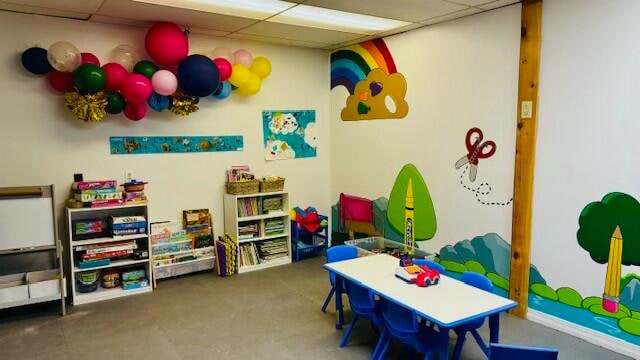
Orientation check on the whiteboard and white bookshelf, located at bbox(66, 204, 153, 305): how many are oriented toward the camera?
2

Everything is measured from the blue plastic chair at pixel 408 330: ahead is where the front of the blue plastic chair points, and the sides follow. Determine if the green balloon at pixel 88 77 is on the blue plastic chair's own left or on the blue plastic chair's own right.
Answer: on the blue plastic chair's own left

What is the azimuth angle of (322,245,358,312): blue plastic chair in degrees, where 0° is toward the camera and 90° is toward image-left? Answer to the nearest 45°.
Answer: approximately 315°

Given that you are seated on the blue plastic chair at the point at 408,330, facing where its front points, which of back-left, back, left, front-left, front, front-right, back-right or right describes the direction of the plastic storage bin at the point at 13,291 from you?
back-left

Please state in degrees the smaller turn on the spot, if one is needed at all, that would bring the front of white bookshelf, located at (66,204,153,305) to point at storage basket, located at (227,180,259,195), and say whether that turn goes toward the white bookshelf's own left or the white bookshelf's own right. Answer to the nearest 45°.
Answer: approximately 90° to the white bookshelf's own left

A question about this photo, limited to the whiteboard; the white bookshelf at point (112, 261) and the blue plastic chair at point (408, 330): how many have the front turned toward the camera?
2

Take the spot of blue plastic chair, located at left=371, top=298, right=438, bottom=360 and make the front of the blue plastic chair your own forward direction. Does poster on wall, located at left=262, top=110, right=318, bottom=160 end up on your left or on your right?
on your left

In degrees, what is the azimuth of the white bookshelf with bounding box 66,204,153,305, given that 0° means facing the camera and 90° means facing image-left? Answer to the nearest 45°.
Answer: approximately 0°

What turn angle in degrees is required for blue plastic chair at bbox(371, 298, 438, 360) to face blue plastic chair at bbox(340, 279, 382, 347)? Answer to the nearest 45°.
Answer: approximately 90° to its left

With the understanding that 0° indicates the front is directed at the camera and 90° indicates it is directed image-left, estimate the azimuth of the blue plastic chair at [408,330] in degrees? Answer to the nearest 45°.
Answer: approximately 225°
